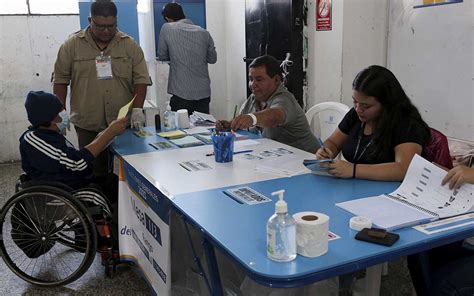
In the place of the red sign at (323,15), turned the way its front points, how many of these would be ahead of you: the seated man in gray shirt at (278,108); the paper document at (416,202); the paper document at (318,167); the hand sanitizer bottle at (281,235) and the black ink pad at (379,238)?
5

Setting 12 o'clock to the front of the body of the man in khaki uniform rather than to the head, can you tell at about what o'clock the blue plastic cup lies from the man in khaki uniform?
The blue plastic cup is roughly at 11 o'clock from the man in khaki uniform.

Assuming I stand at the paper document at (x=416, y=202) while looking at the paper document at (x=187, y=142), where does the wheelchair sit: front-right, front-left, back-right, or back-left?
front-left

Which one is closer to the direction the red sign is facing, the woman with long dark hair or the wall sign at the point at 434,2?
the woman with long dark hair

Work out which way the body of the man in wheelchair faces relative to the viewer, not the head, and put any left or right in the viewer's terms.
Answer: facing to the right of the viewer

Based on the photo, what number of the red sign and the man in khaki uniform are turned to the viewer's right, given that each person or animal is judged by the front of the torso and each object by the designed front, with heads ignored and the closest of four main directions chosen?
0

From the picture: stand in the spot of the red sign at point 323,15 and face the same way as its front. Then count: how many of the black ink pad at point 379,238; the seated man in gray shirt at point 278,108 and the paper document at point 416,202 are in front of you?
3

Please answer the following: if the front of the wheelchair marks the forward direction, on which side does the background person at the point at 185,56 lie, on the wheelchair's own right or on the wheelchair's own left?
on the wheelchair's own left

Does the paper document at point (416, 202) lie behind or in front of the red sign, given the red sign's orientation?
in front

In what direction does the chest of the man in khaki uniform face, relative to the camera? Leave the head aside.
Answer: toward the camera

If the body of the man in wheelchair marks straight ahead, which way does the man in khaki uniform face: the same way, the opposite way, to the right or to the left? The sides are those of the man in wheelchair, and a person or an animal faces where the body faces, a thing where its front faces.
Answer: to the right

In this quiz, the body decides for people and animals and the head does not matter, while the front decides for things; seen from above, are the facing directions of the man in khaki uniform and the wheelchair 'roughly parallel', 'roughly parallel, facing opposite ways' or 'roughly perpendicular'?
roughly perpendicular

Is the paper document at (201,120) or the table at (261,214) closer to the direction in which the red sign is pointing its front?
the table

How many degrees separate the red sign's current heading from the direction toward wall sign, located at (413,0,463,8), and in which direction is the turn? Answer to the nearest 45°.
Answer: approximately 45° to its left

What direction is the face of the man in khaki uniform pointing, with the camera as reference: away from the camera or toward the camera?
toward the camera

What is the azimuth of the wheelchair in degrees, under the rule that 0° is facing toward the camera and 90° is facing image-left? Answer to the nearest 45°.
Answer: approximately 270°

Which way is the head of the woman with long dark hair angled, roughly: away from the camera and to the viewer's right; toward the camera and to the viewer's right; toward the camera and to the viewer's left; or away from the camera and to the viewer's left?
toward the camera and to the viewer's left
